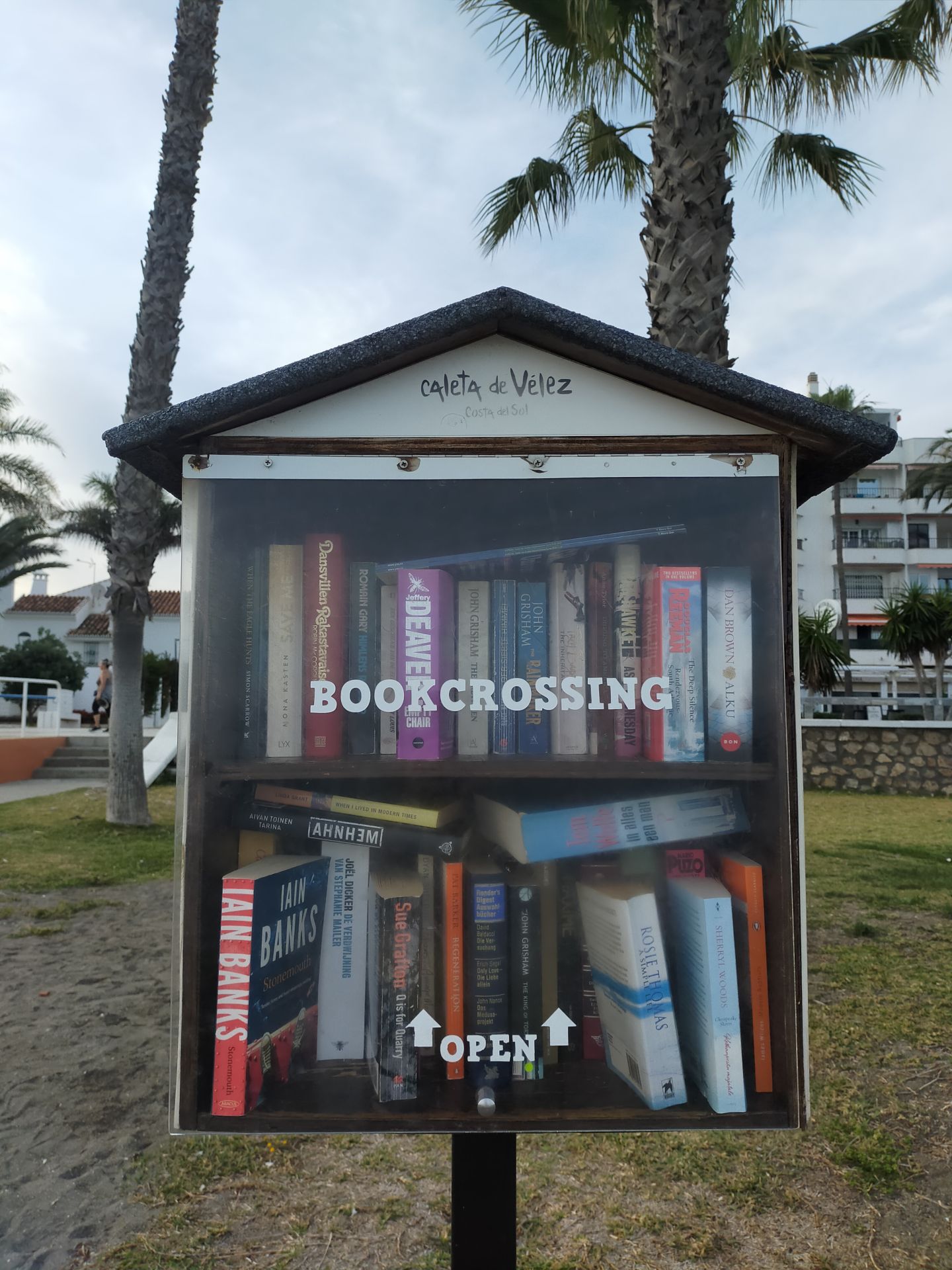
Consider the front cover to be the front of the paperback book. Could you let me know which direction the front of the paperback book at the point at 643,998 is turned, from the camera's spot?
facing away from the viewer and to the right of the viewer

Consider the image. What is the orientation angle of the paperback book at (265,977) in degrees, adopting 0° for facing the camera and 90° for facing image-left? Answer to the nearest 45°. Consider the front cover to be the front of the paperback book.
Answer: approximately 315°

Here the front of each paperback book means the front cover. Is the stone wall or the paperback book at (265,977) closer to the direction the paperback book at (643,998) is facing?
the stone wall

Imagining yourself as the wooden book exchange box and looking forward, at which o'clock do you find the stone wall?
The stone wall is roughly at 7 o'clock from the wooden book exchange box.

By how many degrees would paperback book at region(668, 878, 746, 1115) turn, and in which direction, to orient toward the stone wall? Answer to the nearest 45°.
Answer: approximately 90° to its left

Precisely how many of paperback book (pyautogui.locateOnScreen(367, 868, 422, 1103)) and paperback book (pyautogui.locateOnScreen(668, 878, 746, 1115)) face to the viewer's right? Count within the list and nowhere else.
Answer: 2

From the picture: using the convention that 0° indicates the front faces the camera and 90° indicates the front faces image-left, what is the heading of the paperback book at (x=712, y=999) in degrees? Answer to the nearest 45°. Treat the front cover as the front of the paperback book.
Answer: approximately 270°

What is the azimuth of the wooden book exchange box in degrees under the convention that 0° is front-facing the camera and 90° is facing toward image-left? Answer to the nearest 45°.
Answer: approximately 0°

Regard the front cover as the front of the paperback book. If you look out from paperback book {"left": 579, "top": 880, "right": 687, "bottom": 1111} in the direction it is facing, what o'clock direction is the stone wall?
The stone wall is roughly at 11 o'clock from the paperback book.

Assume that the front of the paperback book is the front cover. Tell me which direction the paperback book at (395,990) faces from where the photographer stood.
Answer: facing to the right of the viewer
